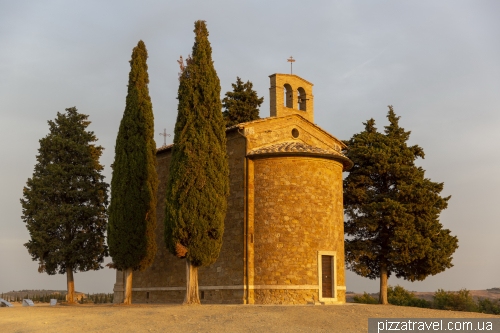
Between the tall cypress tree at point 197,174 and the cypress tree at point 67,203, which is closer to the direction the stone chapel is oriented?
the cypress tree at point 67,203

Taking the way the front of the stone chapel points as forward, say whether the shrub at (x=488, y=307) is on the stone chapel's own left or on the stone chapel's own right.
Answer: on the stone chapel's own right

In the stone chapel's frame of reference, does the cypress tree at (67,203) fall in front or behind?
in front

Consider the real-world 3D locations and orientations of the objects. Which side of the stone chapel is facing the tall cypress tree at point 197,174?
left

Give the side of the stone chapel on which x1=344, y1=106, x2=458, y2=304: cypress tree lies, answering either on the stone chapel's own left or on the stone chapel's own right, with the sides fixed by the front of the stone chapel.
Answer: on the stone chapel's own right

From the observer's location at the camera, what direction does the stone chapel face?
facing away from the viewer and to the left of the viewer

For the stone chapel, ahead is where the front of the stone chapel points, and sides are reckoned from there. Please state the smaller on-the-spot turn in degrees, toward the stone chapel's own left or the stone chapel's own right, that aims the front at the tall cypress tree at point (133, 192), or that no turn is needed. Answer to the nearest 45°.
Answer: approximately 45° to the stone chapel's own left
